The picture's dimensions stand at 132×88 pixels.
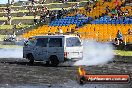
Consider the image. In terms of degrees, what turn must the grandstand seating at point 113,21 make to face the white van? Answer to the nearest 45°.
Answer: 0° — it already faces it

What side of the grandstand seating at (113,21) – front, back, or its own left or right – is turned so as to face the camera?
front

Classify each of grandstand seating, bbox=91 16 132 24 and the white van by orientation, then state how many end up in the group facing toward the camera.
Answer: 1

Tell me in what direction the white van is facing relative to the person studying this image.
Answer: facing away from the viewer and to the left of the viewer
